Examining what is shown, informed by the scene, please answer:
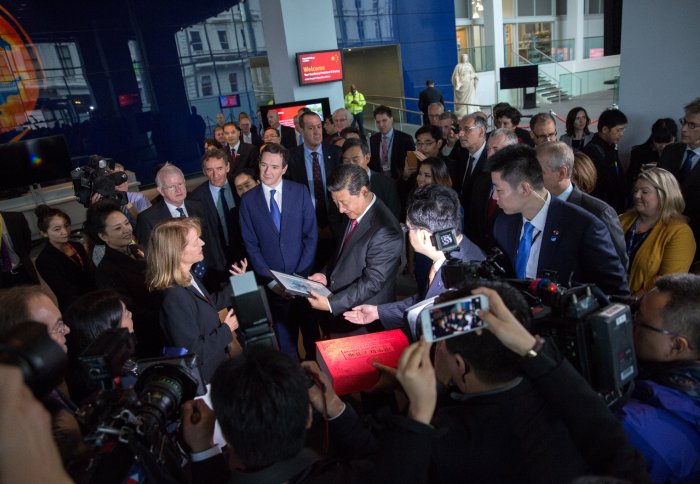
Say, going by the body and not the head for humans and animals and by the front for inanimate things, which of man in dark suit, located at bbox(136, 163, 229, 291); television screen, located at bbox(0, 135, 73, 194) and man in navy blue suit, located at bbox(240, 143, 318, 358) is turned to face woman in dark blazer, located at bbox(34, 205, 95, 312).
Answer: the television screen

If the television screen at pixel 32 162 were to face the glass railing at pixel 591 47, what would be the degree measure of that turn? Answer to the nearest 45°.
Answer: approximately 90° to its left

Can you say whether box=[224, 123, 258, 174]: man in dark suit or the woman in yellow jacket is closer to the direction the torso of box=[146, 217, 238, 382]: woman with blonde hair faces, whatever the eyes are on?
the woman in yellow jacket

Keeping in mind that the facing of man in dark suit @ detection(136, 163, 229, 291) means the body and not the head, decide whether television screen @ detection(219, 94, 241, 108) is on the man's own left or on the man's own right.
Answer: on the man's own left

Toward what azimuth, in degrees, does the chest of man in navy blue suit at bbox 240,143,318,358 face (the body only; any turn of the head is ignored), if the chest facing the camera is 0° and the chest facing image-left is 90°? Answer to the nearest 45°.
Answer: approximately 0°

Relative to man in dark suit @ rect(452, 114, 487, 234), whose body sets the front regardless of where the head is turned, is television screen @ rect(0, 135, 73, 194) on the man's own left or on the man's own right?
on the man's own right

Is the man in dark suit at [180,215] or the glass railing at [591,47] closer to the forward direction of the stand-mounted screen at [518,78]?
the man in dark suit

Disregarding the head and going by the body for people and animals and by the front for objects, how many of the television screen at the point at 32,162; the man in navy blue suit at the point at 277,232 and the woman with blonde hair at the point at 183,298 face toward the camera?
2

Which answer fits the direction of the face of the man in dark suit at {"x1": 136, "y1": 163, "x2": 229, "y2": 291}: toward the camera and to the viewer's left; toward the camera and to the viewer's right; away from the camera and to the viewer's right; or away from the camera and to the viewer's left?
toward the camera and to the viewer's right

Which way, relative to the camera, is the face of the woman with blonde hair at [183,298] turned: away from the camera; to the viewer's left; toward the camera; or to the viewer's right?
to the viewer's right

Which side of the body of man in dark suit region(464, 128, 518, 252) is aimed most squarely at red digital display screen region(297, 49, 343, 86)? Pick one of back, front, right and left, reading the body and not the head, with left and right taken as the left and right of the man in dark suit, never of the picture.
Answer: right

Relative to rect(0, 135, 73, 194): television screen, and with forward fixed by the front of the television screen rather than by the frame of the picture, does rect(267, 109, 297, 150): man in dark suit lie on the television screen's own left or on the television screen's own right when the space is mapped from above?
on the television screen's own left
